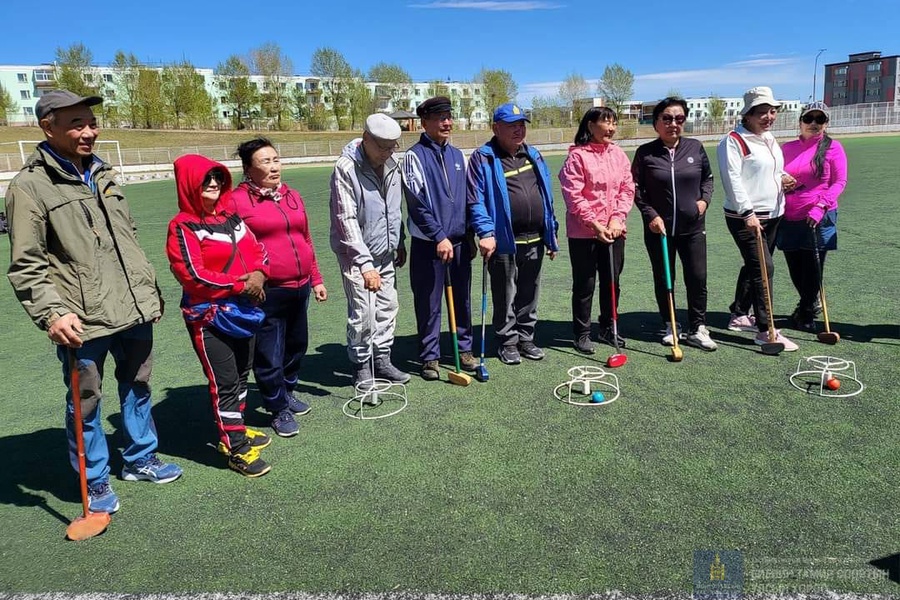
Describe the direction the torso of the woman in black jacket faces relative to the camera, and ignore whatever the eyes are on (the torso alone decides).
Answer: toward the camera

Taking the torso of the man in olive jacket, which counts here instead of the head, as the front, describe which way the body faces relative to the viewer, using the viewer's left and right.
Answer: facing the viewer and to the right of the viewer

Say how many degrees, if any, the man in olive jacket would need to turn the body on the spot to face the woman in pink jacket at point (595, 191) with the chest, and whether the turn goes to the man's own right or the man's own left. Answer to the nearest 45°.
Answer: approximately 45° to the man's own left

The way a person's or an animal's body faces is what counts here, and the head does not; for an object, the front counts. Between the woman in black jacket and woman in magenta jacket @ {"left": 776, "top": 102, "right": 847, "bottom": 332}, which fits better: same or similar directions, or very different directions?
same or similar directions

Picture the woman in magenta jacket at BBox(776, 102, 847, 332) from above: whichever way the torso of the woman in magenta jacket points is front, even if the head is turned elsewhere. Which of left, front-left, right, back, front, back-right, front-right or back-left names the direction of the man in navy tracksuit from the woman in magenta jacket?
front-right

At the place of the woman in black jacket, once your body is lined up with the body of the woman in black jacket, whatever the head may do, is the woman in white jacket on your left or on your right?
on your left

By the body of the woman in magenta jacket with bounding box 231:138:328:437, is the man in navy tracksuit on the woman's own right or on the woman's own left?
on the woman's own left

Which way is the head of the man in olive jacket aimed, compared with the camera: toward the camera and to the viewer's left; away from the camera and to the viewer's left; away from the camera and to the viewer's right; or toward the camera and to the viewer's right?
toward the camera and to the viewer's right

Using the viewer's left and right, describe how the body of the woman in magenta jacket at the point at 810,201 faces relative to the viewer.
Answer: facing the viewer

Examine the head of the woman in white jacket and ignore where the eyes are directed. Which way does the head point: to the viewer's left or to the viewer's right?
to the viewer's right

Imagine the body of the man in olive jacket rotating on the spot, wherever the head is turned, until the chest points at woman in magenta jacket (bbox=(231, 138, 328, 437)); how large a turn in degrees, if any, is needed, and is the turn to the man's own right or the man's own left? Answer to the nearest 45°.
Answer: approximately 90° to the man's own left

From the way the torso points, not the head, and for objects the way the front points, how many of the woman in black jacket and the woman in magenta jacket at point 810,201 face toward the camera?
2

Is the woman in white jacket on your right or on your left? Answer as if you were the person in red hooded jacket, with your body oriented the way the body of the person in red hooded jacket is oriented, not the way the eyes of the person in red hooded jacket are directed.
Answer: on your left

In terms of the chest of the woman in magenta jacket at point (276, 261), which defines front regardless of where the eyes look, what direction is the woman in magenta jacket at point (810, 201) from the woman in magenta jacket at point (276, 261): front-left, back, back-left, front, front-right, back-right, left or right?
front-left
